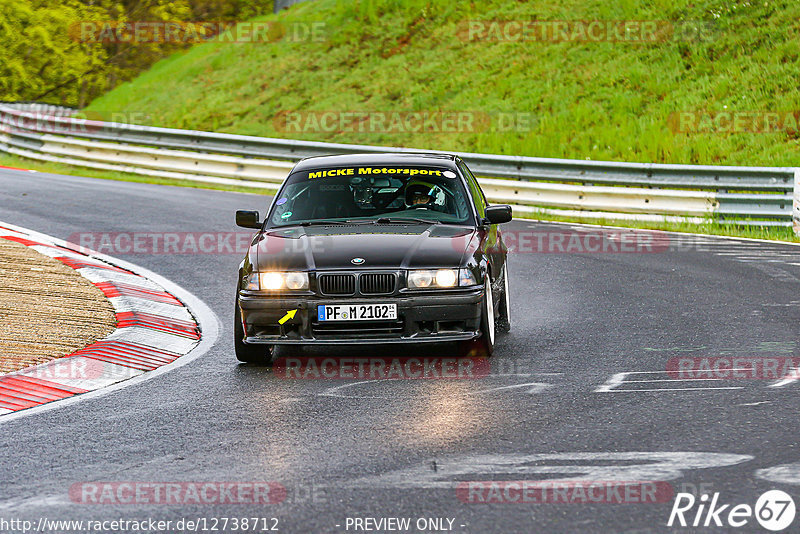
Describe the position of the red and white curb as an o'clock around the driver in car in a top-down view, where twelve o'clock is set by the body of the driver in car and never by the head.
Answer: The red and white curb is roughly at 3 o'clock from the driver in car.

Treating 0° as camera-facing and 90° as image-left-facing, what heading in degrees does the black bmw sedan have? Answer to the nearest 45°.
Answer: approximately 0°

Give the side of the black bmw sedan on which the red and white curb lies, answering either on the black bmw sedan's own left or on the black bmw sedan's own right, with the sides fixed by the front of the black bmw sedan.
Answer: on the black bmw sedan's own right

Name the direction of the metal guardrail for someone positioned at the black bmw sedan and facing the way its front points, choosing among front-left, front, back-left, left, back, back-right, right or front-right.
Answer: back

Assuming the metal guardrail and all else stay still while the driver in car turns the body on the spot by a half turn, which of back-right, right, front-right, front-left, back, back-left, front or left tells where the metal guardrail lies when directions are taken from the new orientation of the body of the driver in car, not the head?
front

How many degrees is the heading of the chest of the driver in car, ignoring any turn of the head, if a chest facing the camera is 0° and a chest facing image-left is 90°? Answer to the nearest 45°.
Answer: approximately 0°
